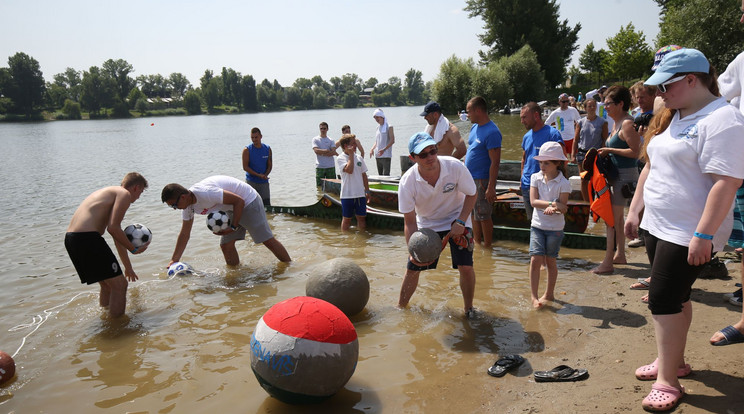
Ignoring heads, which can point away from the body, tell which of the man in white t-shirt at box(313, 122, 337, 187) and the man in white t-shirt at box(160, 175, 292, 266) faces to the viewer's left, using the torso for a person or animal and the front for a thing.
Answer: the man in white t-shirt at box(160, 175, 292, 266)

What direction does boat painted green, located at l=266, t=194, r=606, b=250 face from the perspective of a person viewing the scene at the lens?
facing to the left of the viewer

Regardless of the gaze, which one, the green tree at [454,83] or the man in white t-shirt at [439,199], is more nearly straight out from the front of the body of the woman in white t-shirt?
the man in white t-shirt

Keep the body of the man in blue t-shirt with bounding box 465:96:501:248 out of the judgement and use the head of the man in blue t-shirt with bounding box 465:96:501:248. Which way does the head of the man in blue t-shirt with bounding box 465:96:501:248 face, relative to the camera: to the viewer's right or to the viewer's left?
to the viewer's left

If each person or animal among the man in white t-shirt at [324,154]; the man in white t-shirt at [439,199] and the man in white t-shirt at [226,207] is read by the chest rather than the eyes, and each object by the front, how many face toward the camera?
2

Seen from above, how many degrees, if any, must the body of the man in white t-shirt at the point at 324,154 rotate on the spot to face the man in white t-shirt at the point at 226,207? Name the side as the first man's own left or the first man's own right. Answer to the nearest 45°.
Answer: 0° — they already face them

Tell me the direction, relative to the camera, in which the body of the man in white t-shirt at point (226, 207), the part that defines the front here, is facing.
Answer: to the viewer's left

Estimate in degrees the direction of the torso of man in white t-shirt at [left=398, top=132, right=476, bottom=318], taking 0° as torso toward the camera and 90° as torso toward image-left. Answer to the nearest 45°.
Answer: approximately 0°

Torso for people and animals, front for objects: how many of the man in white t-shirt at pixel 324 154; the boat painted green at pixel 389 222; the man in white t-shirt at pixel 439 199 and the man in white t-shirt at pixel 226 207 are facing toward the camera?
2

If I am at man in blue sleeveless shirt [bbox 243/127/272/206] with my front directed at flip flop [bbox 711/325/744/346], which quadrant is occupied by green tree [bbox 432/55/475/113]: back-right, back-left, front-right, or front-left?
back-left
